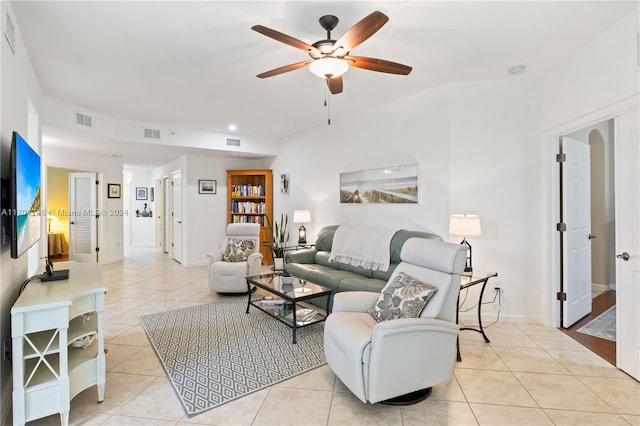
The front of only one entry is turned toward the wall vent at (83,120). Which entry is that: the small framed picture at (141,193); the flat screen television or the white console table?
the small framed picture

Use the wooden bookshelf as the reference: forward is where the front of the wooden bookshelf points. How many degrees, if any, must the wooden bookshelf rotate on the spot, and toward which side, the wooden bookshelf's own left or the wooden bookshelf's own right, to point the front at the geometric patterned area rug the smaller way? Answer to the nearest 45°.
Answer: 0° — it already faces it

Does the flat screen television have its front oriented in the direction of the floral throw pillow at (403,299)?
yes

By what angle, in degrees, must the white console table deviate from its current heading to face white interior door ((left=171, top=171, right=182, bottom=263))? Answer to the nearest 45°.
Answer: approximately 135° to its left

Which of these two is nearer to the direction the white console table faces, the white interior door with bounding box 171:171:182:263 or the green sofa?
the green sofa

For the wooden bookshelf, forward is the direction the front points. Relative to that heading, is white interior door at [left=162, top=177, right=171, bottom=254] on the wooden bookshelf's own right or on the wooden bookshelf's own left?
on the wooden bookshelf's own right

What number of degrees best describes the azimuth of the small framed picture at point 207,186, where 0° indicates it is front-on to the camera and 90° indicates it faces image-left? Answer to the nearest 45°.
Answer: approximately 0°

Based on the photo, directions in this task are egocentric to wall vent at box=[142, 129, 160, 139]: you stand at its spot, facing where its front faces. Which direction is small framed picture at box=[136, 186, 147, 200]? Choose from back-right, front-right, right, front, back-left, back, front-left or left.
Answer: back

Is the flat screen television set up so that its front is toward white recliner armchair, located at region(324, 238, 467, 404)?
yes

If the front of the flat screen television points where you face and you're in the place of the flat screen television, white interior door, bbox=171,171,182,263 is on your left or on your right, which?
on your left

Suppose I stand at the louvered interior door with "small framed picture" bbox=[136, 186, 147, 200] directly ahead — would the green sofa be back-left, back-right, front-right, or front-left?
back-right
